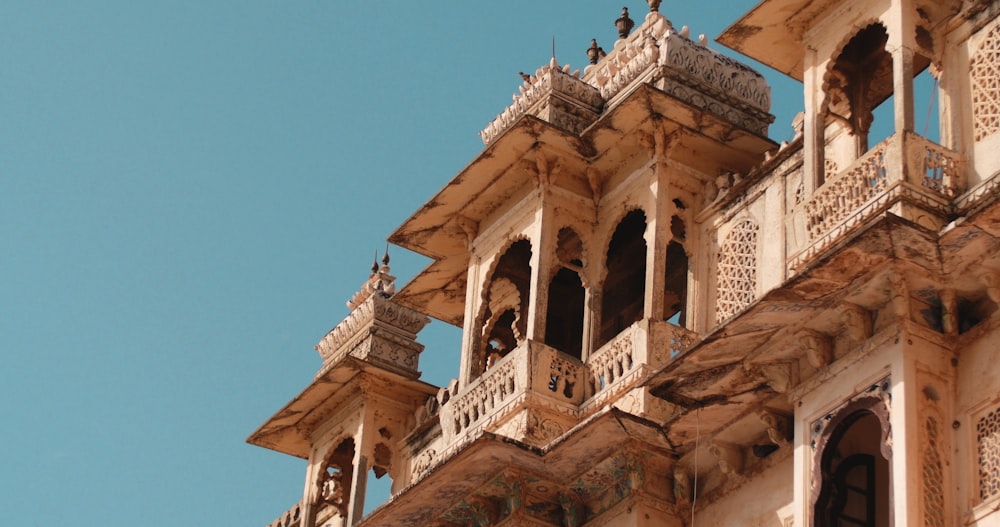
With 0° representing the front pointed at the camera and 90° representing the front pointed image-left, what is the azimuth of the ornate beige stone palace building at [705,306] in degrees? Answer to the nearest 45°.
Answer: approximately 45°
